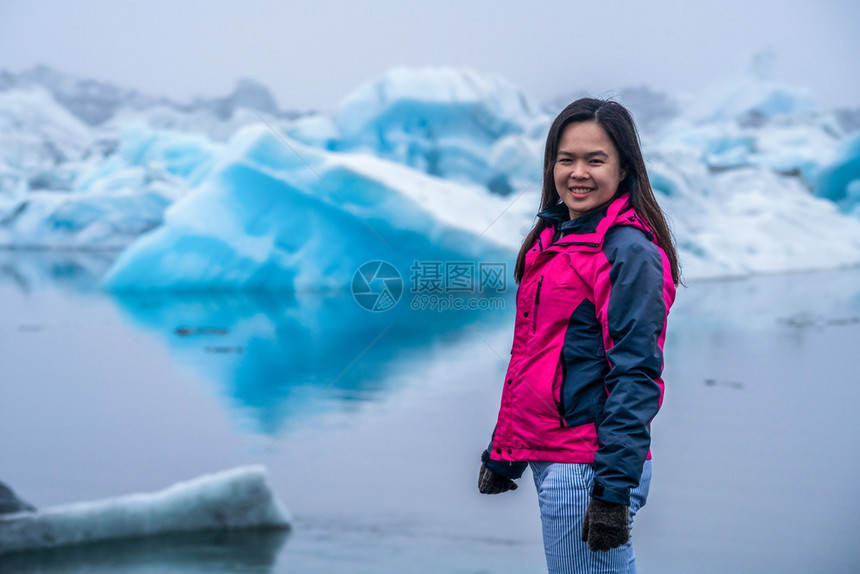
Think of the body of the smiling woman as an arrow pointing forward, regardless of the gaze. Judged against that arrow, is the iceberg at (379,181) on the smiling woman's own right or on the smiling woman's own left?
on the smiling woman's own right

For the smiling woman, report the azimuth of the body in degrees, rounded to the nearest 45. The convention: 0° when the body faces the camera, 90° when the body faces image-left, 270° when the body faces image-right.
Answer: approximately 45°

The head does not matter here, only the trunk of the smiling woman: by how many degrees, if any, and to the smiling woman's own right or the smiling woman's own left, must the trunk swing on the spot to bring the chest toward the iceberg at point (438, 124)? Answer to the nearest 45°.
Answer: approximately 135° to the smiling woman's own right

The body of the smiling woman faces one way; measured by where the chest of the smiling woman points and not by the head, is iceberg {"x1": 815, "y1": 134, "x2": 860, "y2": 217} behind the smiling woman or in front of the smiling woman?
behind

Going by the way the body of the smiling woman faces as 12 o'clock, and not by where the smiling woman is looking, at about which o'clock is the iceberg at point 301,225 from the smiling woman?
The iceberg is roughly at 4 o'clock from the smiling woman.

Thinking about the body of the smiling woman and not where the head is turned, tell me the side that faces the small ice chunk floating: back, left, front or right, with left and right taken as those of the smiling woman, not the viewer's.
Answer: right
